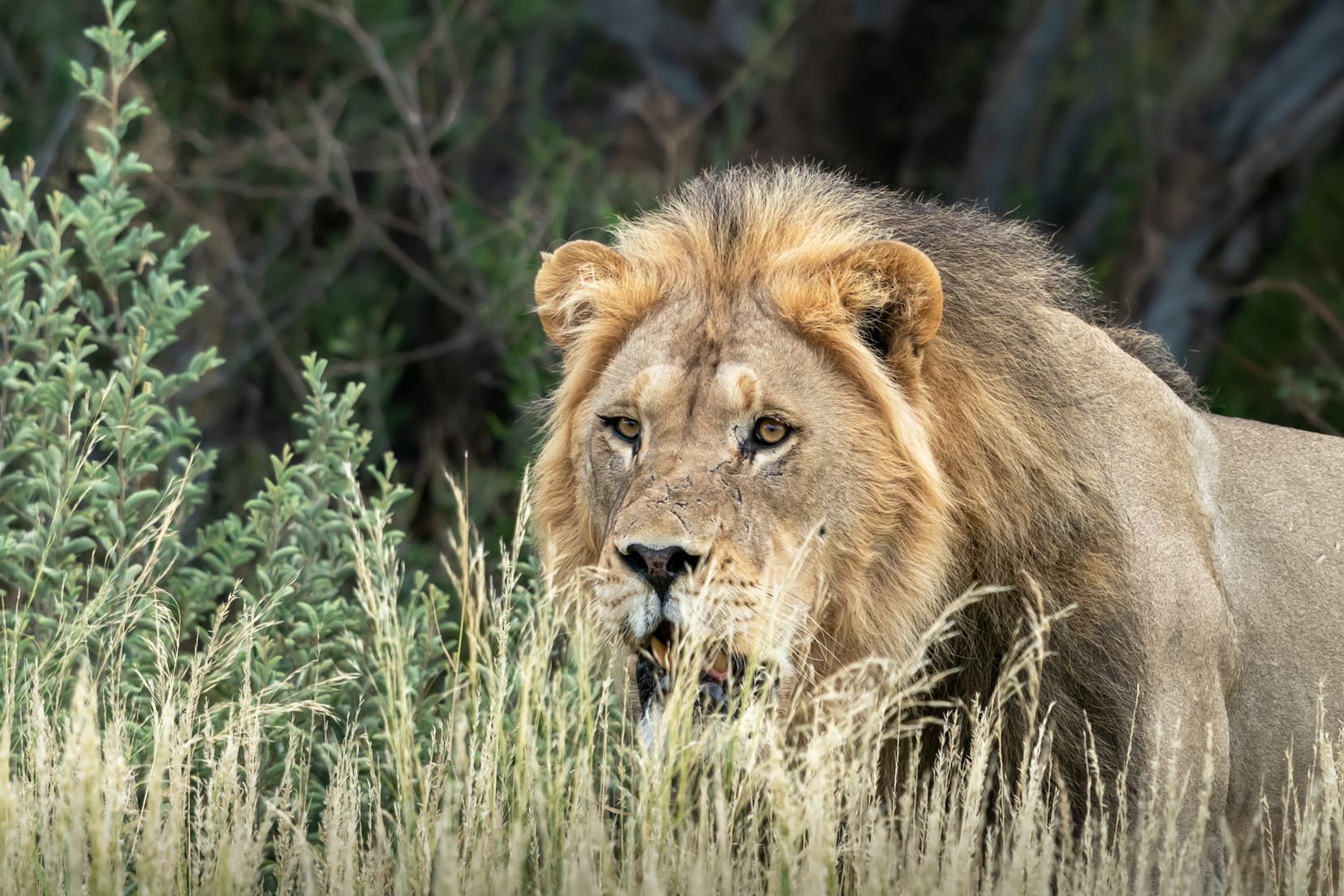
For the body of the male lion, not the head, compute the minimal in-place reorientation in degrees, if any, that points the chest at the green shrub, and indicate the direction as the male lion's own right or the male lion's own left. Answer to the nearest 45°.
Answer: approximately 45° to the male lion's own right

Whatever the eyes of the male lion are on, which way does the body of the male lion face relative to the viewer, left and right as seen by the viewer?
facing the viewer and to the left of the viewer
